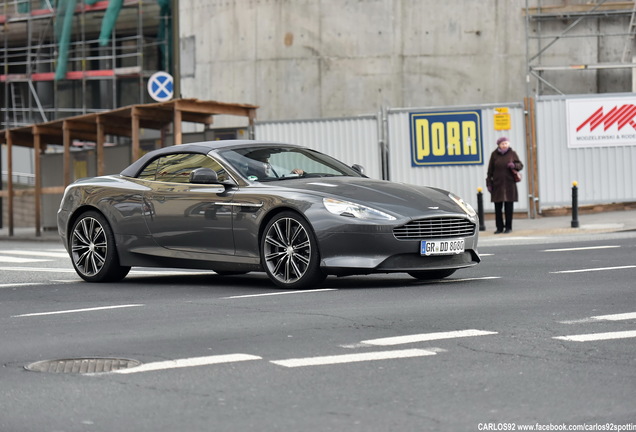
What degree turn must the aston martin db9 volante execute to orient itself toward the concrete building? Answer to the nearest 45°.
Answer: approximately 135° to its left

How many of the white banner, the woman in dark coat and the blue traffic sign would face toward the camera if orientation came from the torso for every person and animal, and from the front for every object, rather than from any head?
3

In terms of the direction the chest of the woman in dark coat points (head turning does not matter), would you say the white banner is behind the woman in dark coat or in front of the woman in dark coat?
behind

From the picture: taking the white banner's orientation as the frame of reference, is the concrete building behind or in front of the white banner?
behind

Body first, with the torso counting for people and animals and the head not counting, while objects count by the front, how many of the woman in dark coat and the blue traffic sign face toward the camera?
2

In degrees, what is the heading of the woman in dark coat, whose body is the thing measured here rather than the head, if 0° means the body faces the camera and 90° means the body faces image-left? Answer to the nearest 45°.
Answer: approximately 0°

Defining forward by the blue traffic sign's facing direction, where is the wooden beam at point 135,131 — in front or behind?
in front

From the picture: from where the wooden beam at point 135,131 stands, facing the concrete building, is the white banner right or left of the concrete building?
right

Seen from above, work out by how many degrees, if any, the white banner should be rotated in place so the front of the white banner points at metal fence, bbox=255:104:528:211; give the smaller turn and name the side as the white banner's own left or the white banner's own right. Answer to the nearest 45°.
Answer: approximately 90° to the white banner's own right

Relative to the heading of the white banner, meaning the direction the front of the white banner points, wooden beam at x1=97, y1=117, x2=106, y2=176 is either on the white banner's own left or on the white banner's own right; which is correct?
on the white banner's own right

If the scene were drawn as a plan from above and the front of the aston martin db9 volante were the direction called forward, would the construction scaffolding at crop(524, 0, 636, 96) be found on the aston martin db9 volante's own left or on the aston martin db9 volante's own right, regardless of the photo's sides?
on the aston martin db9 volante's own left

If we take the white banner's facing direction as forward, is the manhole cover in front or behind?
in front

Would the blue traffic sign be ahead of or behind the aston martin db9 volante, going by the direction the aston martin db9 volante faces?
behind

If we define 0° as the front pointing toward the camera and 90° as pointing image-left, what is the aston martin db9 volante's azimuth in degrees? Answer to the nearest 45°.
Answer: approximately 315°
